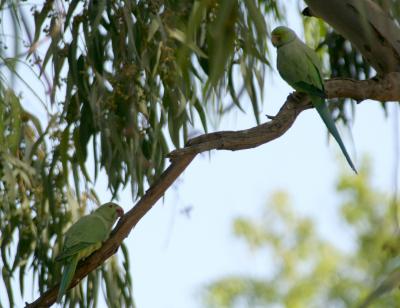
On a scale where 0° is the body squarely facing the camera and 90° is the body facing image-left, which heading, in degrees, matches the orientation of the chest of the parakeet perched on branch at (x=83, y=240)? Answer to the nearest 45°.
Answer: approximately 270°

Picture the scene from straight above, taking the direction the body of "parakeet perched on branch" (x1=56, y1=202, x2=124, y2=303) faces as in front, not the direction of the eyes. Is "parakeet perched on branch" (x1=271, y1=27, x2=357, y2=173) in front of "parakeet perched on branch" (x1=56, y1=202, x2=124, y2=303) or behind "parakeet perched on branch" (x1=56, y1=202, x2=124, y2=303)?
in front
